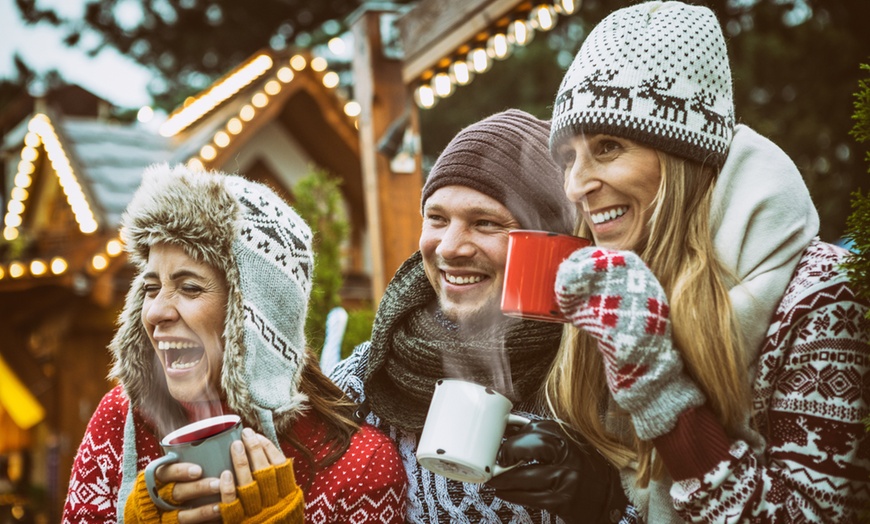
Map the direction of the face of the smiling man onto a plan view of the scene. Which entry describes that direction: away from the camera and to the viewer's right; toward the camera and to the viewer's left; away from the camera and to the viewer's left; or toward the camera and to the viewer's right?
toward the camera and to the viewer's left

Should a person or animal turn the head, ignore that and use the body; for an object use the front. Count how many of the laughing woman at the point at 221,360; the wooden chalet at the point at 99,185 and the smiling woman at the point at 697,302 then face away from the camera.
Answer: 0

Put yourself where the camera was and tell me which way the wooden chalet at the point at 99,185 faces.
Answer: facing the viewer and to the left of the viewer

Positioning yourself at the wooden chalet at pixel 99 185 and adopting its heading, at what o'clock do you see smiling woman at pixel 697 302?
The smiling woman is roughly at 10 o'clock from the wooden chalet.

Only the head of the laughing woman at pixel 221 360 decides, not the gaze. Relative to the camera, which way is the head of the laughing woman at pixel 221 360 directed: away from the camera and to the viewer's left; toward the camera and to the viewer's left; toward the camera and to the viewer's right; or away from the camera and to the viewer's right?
toward the camera and to the viewer's left

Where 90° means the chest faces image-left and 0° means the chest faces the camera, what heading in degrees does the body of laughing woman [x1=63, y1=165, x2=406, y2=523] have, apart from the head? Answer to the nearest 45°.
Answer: approximately 45°

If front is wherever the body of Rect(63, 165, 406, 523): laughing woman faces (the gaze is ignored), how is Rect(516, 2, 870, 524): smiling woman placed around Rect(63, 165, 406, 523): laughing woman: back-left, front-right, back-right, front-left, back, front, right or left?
left

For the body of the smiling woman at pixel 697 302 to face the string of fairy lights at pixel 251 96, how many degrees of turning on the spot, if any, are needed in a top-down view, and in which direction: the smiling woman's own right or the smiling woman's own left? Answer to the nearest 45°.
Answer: approximately 90° to the smiling woman's own right

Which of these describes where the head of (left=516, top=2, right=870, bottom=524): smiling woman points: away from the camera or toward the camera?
toward the camera

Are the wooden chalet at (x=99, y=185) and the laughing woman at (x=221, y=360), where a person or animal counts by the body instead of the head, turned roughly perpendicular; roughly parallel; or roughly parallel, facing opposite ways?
roughly parallel

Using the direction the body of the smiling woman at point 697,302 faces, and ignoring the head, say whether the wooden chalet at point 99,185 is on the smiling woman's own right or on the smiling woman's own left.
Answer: on the smiling woman's own right

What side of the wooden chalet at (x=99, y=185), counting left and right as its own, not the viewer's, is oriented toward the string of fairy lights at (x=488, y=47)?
left

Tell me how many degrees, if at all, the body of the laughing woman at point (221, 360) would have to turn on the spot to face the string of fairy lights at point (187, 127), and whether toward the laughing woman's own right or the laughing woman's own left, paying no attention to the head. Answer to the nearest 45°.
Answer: approximately 135° to the laughing woman's own right

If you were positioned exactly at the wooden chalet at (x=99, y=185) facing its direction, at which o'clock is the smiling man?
The smiling man is roughly at 10 o'clock from the wooden chalet.

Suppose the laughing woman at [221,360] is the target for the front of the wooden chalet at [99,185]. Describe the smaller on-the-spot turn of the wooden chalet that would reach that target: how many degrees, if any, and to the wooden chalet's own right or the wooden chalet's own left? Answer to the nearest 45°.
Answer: approximately 45° to the wooden chalet's own left

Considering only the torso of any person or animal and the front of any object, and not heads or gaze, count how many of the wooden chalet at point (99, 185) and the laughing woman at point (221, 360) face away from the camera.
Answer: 0
